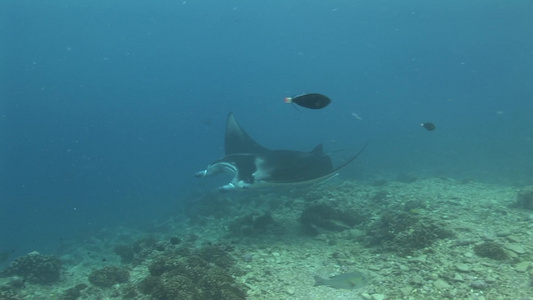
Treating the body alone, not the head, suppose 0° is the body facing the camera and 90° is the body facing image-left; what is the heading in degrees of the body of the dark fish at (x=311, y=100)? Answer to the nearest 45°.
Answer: approximately 270°

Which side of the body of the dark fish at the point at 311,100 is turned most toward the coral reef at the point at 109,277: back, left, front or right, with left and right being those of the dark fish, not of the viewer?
back

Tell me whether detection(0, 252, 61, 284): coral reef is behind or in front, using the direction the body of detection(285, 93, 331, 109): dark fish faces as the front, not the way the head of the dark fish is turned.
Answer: behind
